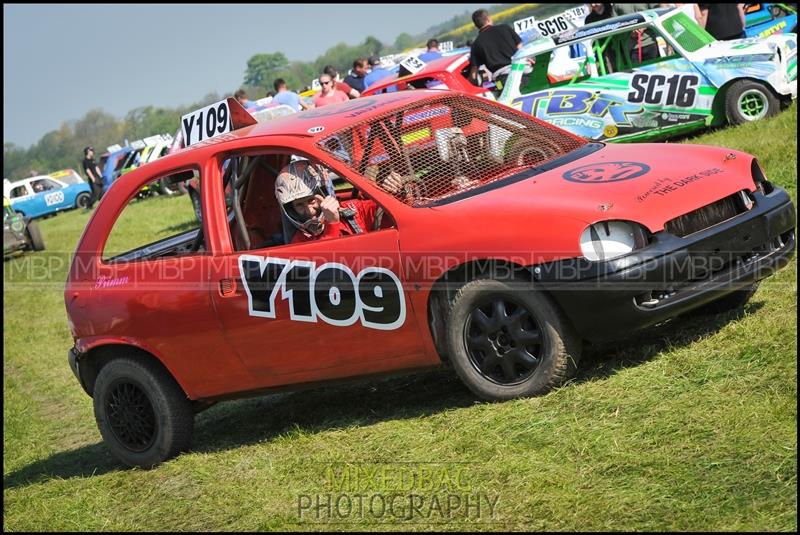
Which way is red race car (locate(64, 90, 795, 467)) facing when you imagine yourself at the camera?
facing the viewer and to the right of the viewer

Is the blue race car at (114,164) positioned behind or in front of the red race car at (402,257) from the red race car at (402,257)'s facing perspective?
behind

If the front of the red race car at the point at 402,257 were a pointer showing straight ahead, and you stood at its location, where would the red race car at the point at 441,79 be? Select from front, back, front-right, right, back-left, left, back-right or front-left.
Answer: back-left

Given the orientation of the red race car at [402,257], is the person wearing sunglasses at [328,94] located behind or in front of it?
behind

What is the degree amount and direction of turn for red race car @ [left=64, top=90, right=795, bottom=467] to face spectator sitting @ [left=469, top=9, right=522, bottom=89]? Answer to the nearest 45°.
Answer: approximately 135° to its left

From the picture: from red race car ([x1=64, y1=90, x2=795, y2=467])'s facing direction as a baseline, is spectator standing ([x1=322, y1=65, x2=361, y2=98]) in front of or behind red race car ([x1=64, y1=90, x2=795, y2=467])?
behind

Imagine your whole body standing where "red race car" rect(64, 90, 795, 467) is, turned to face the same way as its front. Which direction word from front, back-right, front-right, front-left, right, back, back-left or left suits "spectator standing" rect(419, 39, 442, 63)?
back-left

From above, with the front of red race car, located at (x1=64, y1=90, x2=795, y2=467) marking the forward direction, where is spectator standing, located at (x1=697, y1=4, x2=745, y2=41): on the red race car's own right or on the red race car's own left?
on the red race car's own left

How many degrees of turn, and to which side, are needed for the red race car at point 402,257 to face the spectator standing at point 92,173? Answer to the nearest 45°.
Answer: approximately 135° to its left

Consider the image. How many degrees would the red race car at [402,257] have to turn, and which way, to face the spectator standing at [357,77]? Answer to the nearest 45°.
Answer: approximately 135° to its left

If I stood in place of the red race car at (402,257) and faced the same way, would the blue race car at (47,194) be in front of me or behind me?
behind
